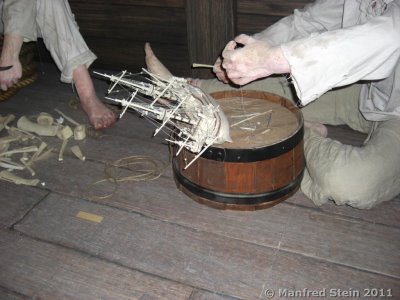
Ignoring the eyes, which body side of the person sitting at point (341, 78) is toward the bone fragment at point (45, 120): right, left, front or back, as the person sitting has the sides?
front

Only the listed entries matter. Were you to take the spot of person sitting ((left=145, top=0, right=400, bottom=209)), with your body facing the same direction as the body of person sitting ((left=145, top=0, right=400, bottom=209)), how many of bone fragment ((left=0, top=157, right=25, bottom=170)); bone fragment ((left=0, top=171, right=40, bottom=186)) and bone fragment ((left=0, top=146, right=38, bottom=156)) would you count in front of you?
3

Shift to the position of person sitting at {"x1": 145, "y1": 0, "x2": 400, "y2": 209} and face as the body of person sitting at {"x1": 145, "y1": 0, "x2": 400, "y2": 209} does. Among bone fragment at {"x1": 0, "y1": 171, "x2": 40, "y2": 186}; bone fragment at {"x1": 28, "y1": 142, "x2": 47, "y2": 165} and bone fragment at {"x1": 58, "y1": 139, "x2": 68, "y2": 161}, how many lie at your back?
0

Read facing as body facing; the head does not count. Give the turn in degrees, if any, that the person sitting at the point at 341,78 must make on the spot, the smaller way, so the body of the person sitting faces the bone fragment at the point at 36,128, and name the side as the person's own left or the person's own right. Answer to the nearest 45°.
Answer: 0° — they already face it

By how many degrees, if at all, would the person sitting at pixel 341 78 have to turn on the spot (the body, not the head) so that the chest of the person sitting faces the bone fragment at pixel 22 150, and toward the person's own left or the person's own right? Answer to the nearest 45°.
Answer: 0° — they already face it

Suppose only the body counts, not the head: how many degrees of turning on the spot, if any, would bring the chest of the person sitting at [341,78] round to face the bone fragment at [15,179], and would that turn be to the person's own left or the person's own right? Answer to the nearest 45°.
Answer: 0° — they already face it

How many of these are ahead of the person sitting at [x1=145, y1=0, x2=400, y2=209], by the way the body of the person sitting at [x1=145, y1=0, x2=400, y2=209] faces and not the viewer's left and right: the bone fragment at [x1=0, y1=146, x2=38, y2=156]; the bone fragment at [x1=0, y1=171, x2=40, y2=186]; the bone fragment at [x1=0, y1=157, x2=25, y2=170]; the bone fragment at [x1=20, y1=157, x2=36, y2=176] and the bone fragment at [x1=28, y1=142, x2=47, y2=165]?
5

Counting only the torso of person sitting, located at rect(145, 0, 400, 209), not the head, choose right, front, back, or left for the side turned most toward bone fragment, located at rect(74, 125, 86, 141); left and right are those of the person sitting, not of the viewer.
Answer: front

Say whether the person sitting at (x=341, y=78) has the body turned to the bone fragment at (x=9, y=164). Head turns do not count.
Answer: yes

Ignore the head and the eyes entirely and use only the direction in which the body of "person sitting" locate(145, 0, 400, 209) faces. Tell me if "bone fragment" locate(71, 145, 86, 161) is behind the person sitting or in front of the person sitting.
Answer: in front

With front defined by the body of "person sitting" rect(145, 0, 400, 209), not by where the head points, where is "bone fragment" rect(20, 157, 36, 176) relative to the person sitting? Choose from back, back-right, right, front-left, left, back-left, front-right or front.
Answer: front

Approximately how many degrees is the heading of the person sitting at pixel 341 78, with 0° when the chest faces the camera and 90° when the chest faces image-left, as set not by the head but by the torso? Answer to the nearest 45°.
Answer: approximately 90°

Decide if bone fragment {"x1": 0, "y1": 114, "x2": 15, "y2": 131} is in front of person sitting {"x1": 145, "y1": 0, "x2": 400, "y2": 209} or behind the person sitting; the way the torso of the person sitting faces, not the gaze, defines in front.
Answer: in front
